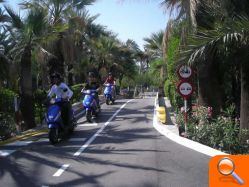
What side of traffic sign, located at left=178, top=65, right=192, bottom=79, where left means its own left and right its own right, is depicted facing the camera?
front

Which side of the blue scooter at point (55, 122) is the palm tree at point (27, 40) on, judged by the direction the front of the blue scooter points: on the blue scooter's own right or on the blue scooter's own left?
on the blue scooter's own right

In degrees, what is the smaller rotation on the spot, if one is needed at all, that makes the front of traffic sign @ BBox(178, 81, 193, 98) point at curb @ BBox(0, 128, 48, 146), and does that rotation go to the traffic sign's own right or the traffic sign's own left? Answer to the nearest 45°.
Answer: approximately 90° to the traffic sign's own right

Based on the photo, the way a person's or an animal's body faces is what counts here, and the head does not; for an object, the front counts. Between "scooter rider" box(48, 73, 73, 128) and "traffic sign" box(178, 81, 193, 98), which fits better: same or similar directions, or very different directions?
same or similar directions

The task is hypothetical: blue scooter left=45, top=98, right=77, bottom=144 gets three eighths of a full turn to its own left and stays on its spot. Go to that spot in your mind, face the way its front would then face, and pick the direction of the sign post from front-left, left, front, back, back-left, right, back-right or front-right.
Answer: front

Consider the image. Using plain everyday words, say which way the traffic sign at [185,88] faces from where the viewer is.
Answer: facing the viewer

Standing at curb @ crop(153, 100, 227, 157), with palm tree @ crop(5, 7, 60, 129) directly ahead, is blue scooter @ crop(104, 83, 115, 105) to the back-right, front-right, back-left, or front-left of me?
front-right

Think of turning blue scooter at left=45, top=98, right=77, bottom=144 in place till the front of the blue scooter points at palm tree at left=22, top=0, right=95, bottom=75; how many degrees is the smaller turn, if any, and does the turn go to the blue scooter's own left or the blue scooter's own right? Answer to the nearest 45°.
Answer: approximately 135° to the blue scooter's own right

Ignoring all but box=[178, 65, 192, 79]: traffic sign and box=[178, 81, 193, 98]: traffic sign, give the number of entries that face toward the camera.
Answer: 2

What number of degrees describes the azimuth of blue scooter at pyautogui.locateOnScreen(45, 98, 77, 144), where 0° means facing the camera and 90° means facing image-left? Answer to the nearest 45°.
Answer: approximately 45°
